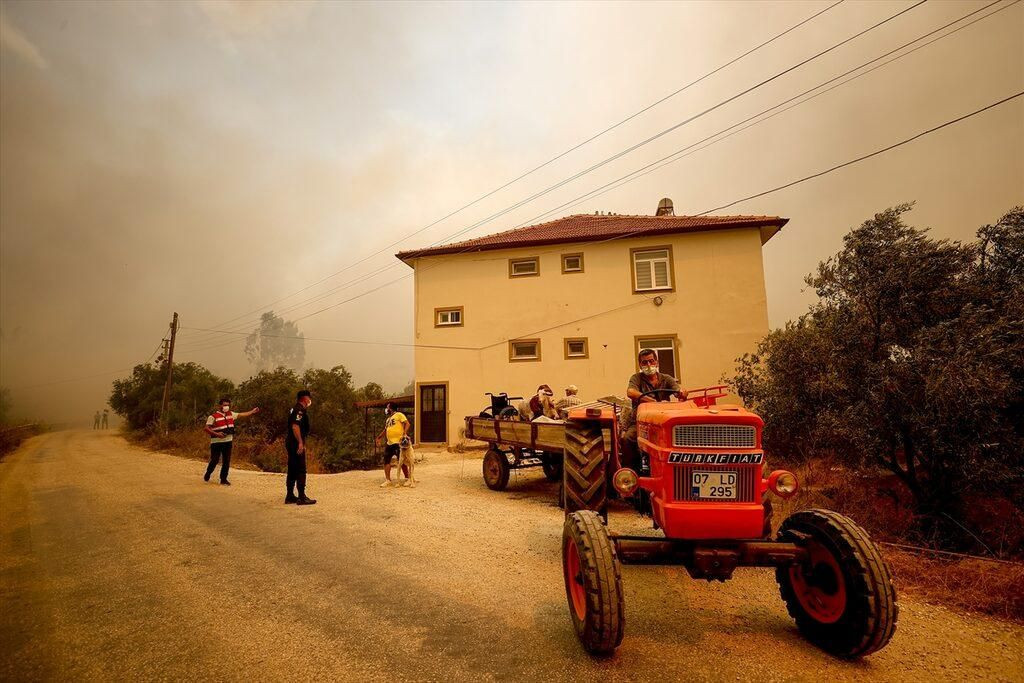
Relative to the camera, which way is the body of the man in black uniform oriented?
to the viewer's right

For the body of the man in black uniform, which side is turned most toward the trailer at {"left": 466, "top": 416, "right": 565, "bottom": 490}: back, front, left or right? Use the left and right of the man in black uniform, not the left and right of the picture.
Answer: front

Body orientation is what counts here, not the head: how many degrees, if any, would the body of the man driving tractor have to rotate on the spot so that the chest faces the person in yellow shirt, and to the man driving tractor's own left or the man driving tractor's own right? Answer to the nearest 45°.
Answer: approximately 135° to the man driving tractor's own right

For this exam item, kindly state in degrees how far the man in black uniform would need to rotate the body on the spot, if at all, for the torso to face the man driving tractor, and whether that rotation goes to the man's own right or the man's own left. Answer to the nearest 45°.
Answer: approximately 45° to the man's own right

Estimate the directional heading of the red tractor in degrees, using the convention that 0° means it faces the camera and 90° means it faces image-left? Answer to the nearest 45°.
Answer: approximately 0°

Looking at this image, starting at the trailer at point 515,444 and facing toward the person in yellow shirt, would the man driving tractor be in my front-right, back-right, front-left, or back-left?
back-left

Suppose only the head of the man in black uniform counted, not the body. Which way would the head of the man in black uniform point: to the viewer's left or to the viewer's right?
to the viewer's right
